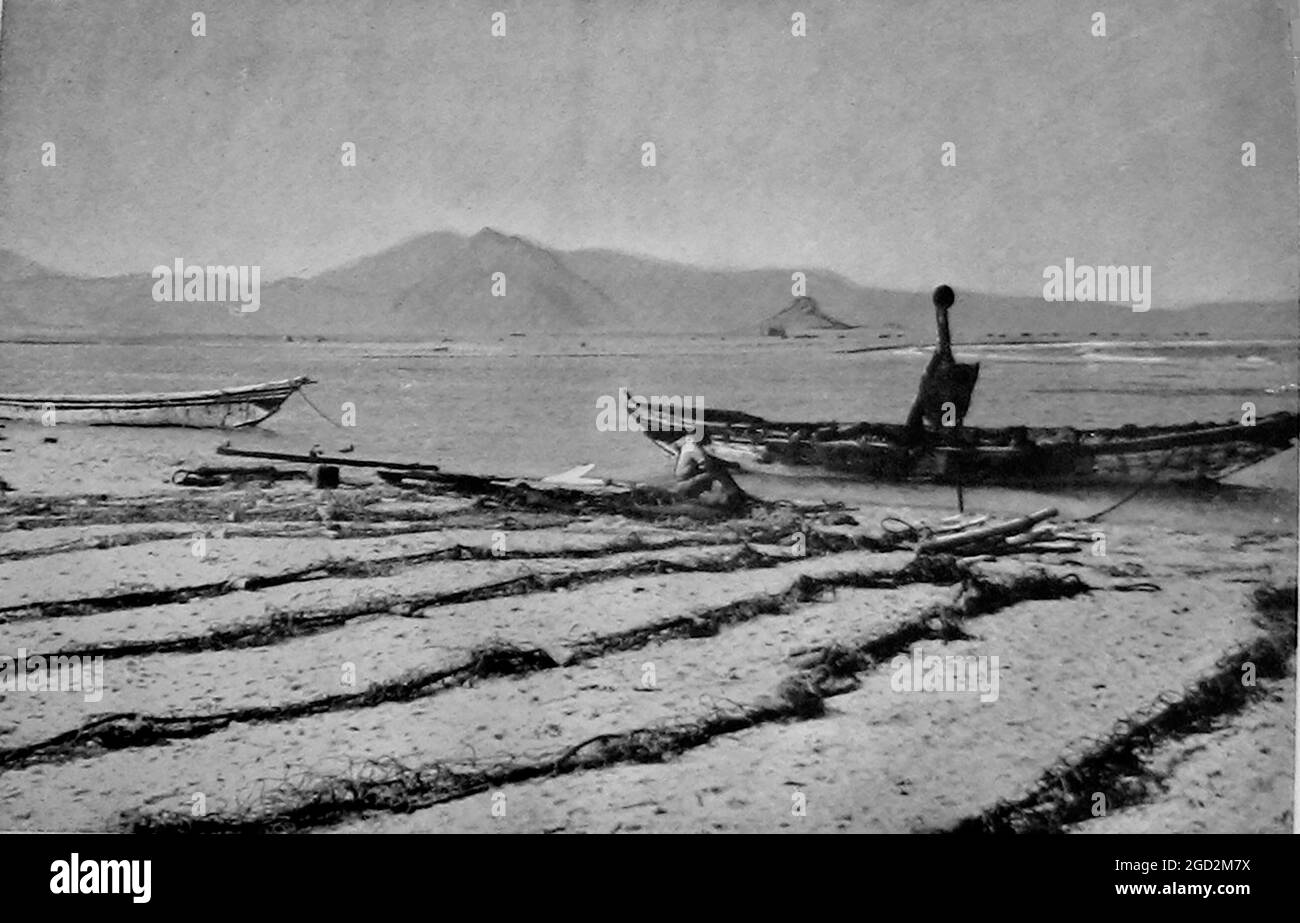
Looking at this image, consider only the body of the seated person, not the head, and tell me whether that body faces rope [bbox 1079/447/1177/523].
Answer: yes

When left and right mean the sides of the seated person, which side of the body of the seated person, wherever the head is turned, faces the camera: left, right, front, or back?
right

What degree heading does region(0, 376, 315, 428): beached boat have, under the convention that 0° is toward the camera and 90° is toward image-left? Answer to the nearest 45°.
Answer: approximately 270°
